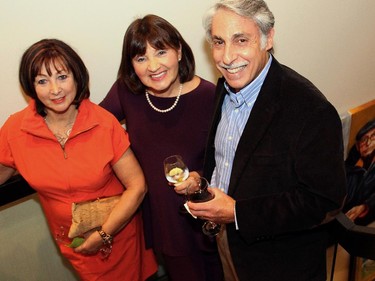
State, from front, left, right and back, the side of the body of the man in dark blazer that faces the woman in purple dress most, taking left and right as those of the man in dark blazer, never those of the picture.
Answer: right

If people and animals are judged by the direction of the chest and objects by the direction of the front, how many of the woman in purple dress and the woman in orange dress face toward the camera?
2

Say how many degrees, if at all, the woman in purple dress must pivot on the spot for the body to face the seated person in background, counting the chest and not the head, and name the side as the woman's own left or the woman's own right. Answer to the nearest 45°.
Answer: approximately 135° to the woman's own left

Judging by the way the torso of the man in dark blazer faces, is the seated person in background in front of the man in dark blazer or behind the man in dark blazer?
behind

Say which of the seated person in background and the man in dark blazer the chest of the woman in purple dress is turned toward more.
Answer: the man in dark blazer

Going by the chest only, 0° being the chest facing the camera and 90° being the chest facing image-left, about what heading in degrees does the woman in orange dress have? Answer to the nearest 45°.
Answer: approximately 0°

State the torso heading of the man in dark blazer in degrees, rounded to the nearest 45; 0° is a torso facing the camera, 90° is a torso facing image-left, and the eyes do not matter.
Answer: approximately 45°

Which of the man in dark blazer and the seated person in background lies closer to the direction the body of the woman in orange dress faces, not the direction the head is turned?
the man in dark blazer
